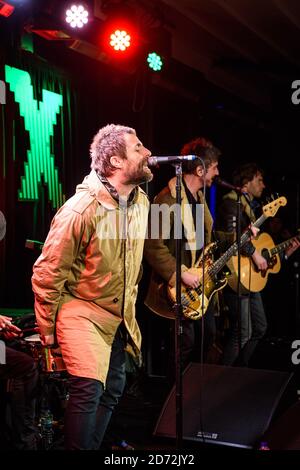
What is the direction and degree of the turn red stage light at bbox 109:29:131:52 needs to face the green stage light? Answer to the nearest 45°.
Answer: approximately 135° to its left

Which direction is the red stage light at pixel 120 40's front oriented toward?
toward the camera

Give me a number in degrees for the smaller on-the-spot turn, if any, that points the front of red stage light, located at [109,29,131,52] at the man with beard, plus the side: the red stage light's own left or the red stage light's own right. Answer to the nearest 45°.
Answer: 0° — it already faces them

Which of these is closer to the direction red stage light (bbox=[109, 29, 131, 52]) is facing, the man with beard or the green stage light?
the man with beard

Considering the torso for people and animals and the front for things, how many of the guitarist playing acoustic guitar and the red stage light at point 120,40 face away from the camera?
0

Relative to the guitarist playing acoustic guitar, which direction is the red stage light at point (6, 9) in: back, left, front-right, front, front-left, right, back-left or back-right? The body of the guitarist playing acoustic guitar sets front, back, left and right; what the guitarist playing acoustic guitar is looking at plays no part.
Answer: right

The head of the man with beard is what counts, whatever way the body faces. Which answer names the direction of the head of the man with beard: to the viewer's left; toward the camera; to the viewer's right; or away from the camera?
to the viewer's right
